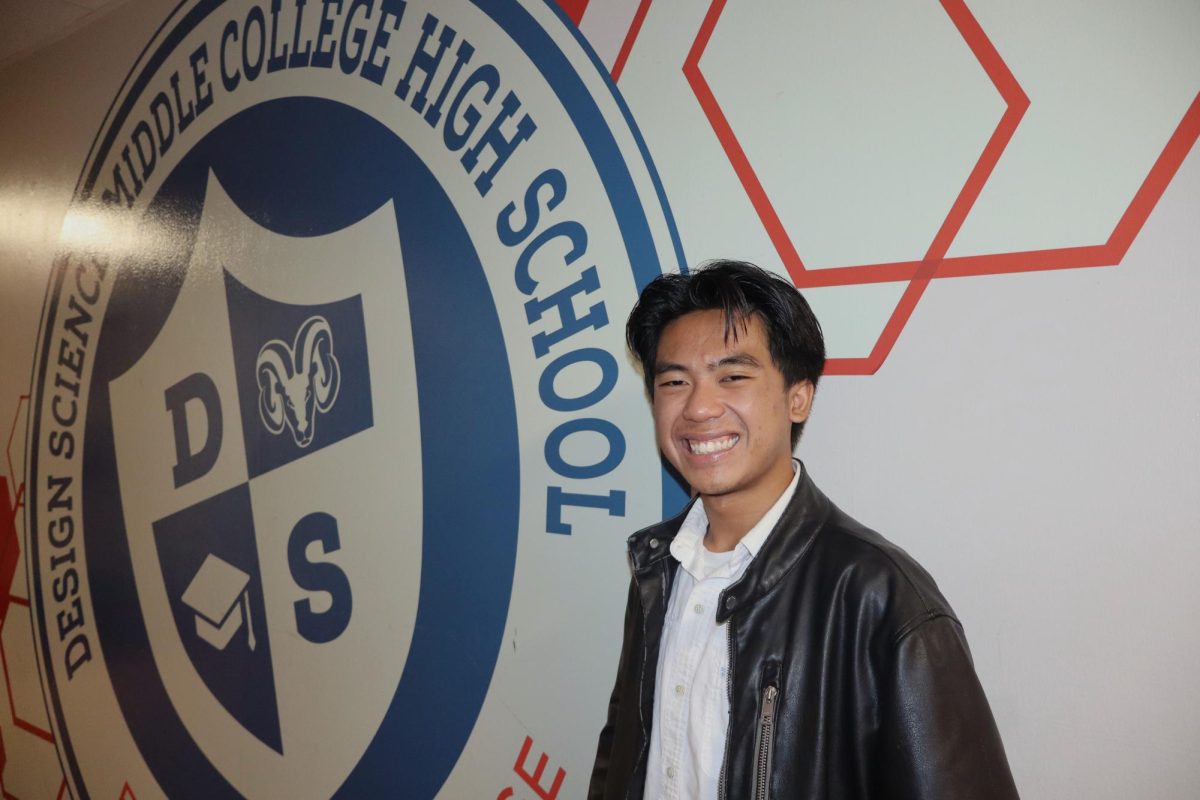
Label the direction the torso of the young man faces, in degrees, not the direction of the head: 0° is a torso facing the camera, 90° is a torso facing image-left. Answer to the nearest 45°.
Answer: approximately 45°
